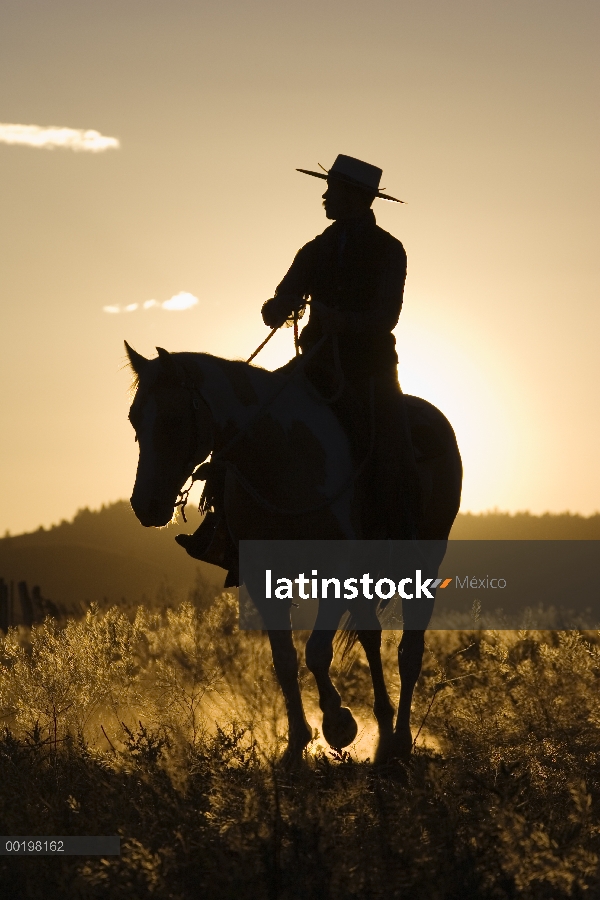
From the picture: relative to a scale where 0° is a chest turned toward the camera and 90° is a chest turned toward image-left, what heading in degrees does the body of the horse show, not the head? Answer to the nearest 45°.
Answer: approximately 45°

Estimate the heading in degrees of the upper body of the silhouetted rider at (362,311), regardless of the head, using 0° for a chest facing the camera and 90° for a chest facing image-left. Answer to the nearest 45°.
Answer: approximately 45°

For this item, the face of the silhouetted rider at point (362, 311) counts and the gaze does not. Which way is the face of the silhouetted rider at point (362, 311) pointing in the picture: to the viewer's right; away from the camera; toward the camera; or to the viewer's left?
to the viewer's left
